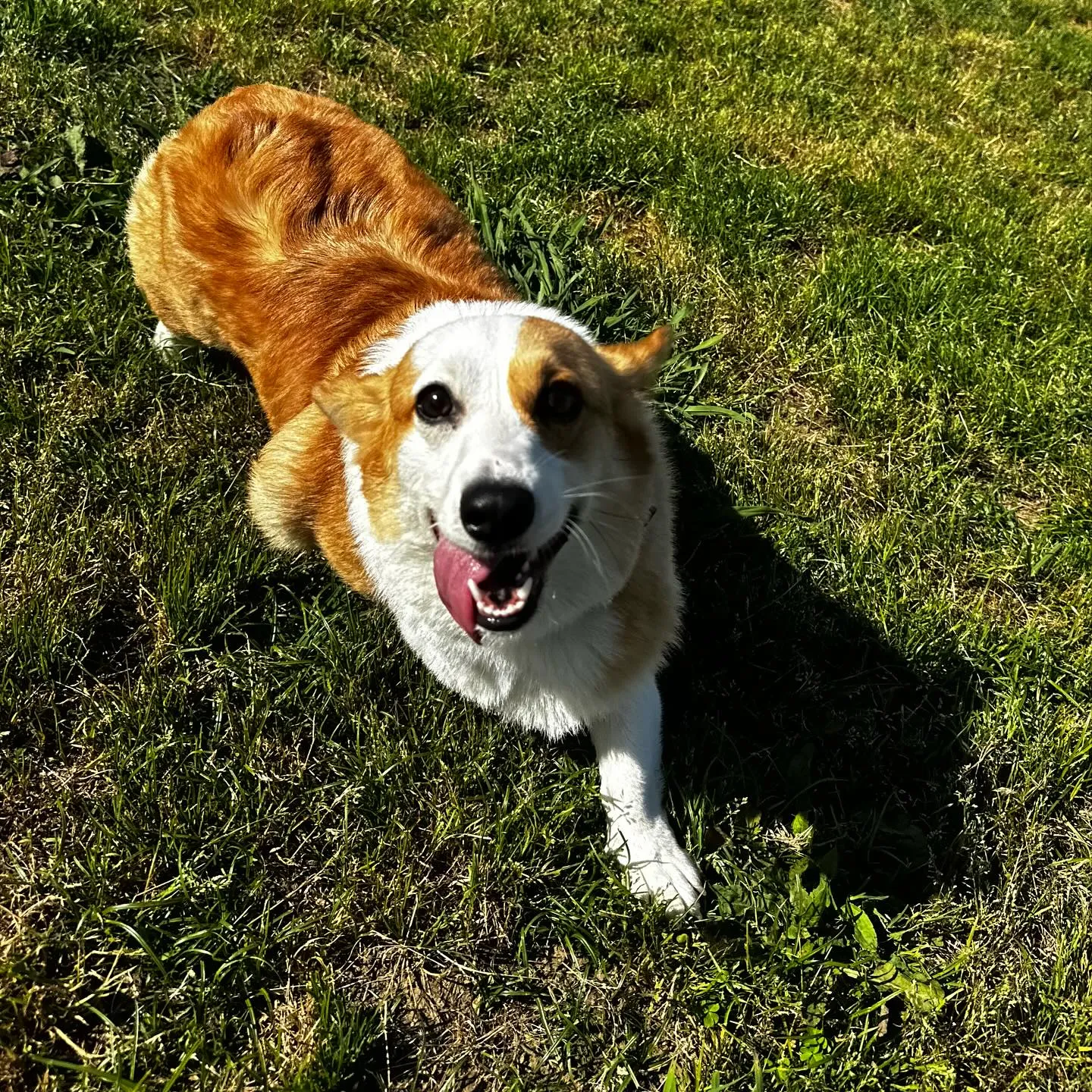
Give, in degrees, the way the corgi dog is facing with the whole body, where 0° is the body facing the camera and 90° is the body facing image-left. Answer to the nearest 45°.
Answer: approximately 315°
